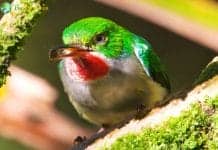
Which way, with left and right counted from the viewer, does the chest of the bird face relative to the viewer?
facing the viewer and to the left of the viewer
